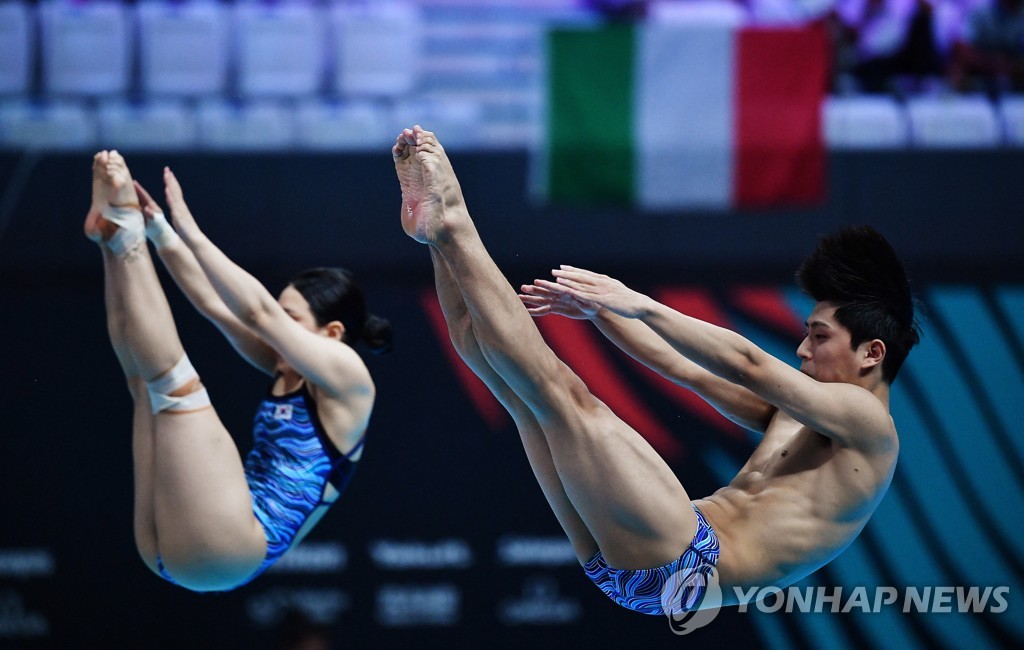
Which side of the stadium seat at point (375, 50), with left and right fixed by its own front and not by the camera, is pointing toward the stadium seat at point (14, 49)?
right

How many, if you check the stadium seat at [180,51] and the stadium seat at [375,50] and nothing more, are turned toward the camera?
2

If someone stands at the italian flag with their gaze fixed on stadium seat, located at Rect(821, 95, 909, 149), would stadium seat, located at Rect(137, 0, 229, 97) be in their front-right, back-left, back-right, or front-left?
back-left

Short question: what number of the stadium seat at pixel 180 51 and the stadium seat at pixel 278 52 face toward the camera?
2

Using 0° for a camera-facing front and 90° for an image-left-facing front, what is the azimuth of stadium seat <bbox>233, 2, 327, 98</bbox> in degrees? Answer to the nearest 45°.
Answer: approximately 0°

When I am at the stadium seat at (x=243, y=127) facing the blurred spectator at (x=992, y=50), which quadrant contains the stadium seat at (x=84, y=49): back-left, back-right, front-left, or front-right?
back-left

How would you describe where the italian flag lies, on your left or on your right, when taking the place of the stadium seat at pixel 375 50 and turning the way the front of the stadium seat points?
on your left
